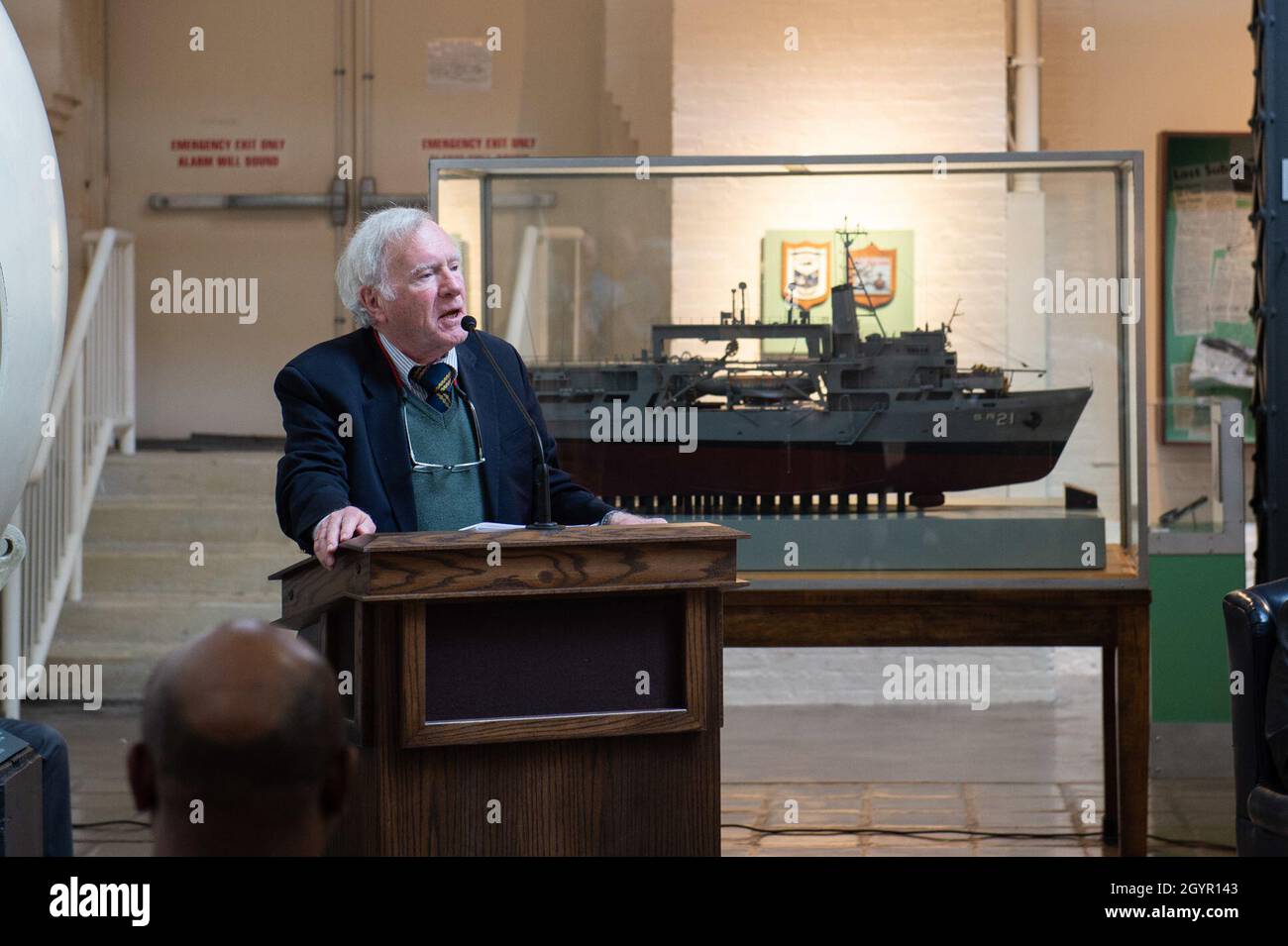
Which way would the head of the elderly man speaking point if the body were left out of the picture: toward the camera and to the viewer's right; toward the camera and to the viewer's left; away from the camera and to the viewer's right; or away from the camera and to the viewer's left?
toward the camera and to the viewer's right

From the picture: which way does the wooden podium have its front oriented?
toward the camera

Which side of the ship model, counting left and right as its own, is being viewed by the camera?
right

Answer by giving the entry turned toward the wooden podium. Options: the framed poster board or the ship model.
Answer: the framed poster board

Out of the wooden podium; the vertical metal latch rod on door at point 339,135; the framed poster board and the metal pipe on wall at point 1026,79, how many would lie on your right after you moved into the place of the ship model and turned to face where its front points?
1

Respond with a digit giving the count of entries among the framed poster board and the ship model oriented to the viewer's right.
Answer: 1

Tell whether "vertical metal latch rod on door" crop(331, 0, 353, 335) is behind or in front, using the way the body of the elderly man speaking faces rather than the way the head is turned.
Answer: behind

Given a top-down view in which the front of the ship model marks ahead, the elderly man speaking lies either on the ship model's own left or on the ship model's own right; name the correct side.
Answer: on the ship model's own right

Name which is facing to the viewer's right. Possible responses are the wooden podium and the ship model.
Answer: the ship model

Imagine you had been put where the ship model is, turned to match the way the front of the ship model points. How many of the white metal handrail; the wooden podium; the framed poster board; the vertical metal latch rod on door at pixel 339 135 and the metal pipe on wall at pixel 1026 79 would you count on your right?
1

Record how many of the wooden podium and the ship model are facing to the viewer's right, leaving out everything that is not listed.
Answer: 1

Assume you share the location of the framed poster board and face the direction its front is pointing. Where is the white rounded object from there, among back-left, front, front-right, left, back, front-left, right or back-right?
front

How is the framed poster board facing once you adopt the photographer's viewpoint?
facing the viewer
